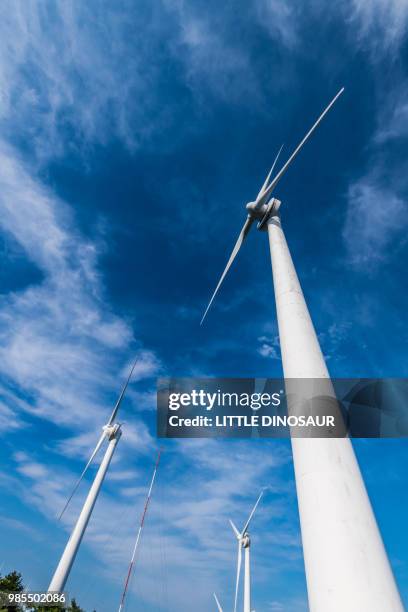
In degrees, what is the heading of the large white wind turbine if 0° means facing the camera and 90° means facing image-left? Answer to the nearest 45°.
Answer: approximately 45°
